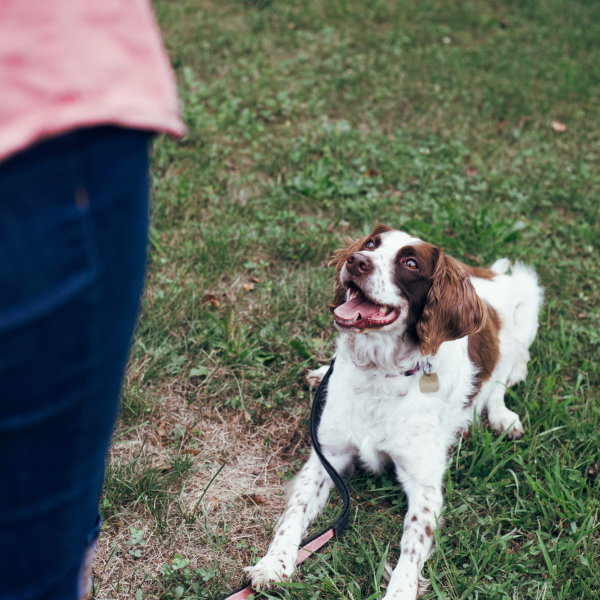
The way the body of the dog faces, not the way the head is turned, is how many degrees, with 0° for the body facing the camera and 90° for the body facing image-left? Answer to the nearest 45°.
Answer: approximately 45°
